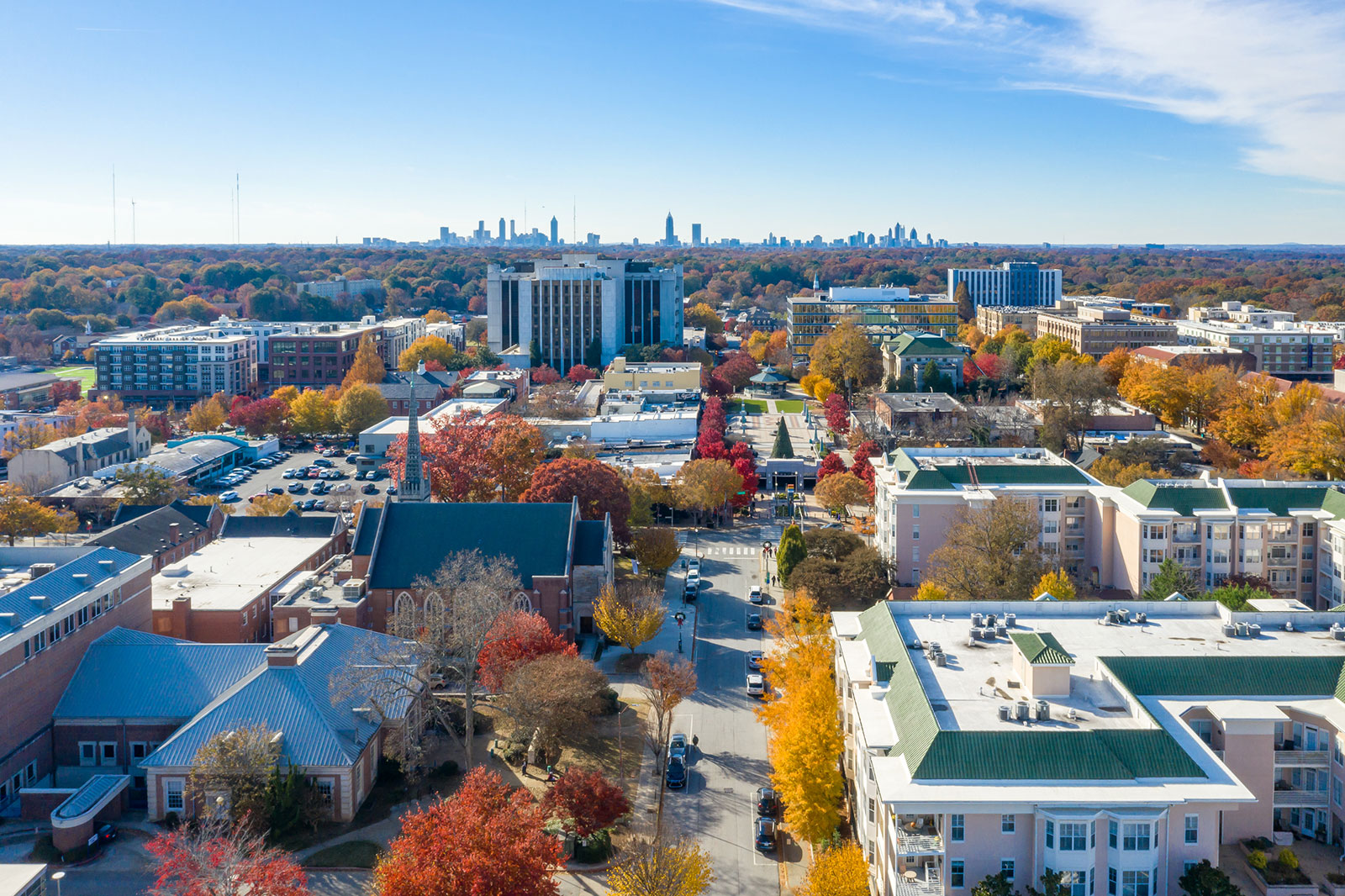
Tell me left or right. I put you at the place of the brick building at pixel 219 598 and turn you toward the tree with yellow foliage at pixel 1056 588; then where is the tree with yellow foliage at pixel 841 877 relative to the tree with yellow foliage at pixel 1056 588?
right

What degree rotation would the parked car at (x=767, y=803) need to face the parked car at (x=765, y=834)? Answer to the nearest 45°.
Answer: approximately 180°

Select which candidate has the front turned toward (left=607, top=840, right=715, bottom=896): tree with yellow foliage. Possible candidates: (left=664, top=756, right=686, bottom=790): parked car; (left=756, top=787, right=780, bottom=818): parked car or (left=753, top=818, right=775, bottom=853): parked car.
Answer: (left=664, top=756, right=686, bottom=790): parked car

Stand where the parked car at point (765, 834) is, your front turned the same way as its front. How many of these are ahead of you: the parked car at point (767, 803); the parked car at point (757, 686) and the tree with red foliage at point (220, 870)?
2

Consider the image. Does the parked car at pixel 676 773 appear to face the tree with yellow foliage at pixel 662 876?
yes

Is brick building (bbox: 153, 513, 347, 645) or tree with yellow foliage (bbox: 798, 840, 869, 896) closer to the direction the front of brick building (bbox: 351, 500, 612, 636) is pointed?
the tree with yellow foliage

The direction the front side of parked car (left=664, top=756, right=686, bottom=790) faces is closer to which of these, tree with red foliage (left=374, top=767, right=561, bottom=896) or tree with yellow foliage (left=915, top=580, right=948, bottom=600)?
the tree with red foliage

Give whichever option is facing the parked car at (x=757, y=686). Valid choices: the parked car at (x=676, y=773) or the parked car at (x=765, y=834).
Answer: the parked car at (x=765, y=834)

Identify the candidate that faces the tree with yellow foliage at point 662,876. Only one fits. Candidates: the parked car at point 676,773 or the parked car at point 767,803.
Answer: the parked car at point 676,773

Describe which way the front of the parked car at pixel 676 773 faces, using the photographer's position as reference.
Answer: facing the viewer

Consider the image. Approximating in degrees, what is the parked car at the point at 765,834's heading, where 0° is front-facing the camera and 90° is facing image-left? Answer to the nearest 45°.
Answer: approximately 180°

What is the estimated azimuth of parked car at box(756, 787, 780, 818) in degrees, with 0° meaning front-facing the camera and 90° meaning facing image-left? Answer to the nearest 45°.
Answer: approximately 180°

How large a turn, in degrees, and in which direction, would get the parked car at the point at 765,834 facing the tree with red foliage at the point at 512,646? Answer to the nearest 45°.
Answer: approximately 45° to its left
